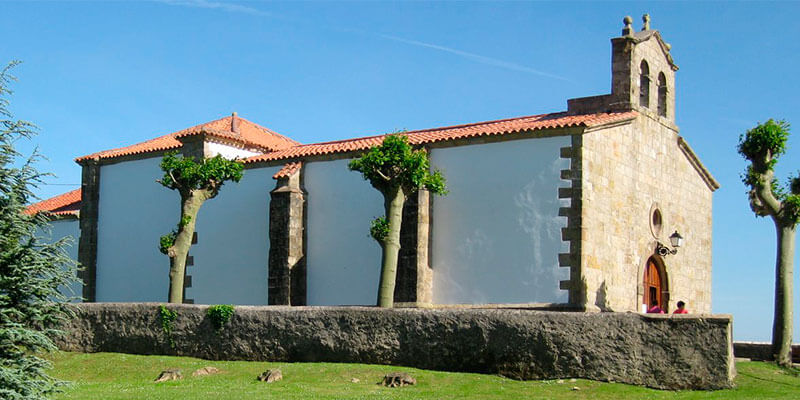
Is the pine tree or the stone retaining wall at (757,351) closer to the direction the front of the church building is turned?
the stone retaining wall

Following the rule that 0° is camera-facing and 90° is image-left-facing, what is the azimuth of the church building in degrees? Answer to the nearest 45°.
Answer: approximately 315°

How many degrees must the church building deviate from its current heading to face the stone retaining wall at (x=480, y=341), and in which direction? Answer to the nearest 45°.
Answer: approximately 45° to its right

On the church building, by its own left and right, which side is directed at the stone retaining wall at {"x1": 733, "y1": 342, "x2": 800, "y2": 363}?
front

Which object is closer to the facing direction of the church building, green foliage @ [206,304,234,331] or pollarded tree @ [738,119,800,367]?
the pollarded tree

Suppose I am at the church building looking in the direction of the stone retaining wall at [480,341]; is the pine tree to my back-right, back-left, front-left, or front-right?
front-right

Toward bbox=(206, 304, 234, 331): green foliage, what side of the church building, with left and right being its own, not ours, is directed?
right

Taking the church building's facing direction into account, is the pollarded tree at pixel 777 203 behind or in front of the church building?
in front

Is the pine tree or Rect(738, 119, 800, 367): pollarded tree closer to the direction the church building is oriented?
the pollarded tree

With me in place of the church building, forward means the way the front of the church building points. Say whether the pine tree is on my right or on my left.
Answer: on my right

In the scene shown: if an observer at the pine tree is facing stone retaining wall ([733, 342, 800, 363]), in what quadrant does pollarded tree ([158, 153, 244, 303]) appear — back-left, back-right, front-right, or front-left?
front-left

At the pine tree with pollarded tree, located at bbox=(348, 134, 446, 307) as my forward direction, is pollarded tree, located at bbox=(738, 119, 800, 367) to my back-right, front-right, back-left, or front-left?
front-right
